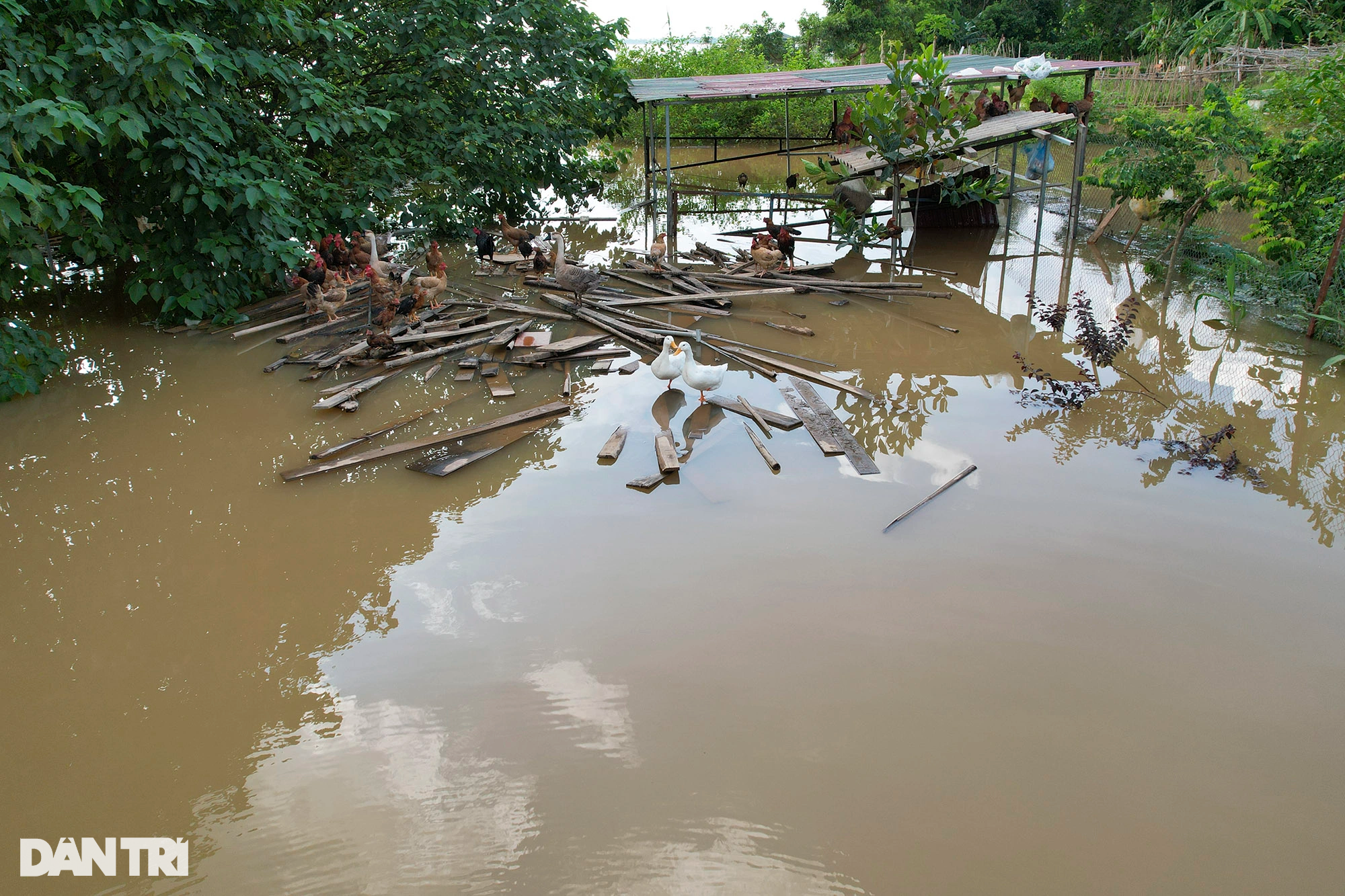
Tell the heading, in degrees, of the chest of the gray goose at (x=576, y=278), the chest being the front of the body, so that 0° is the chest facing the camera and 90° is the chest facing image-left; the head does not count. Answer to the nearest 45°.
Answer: approximately 90°

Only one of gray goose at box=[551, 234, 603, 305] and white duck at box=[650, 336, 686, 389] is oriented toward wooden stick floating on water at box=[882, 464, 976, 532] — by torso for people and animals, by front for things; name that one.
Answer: the white duck

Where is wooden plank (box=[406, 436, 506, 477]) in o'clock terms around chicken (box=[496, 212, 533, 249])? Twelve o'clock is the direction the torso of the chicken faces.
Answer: The wooden plank is roughly at 9 o'clock from the chicken.

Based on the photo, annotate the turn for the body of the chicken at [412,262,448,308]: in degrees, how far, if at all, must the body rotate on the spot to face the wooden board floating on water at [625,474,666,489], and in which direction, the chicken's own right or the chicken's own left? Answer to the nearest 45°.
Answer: approximately 90° to the chicken's own right

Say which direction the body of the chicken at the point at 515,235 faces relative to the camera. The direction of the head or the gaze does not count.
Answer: to the viewer's left
